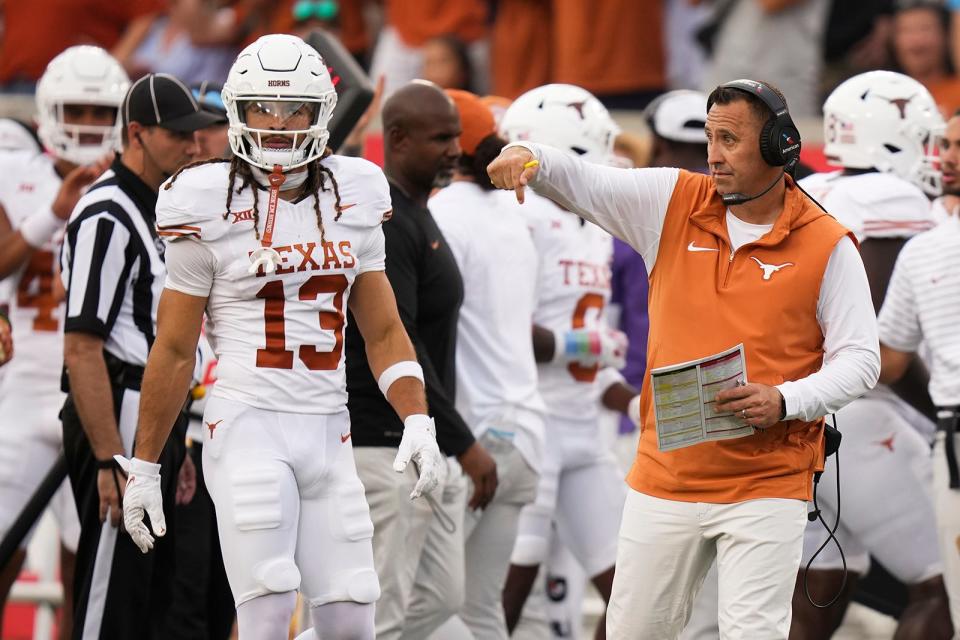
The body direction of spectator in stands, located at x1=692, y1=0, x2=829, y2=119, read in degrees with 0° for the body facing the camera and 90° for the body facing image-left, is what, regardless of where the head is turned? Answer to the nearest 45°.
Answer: approximately 0°

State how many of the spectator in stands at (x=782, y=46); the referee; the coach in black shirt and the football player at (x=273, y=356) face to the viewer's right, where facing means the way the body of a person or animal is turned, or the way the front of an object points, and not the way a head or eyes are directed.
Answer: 2

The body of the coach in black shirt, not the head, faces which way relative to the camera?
to the viewer's right

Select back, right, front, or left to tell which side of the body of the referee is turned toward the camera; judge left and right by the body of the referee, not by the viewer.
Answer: right

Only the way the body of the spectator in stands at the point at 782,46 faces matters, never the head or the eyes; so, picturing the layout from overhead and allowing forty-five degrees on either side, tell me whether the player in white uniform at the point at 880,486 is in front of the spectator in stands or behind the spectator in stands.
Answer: in front

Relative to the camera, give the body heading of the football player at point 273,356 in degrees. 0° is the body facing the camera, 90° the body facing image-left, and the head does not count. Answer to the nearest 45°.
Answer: approximately 0°

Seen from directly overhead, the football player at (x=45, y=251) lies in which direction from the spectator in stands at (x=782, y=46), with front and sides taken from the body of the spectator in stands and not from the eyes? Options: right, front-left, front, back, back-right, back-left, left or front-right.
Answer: front-right

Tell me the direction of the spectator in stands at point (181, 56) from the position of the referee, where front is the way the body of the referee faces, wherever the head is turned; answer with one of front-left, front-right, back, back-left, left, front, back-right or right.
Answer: left
